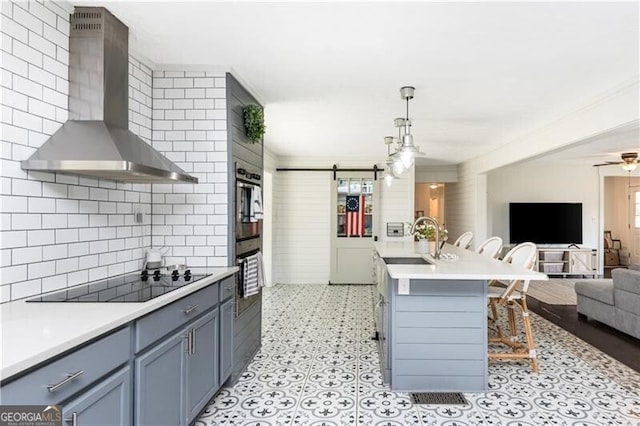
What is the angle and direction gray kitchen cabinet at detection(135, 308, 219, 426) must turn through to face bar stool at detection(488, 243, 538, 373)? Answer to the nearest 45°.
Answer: approximately 45° to its left

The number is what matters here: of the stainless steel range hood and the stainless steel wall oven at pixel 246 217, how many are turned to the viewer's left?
0

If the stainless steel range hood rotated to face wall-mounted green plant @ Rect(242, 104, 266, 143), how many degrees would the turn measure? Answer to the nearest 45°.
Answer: approximately 90° to its left

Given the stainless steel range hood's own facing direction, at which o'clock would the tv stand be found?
The tv stand is roughly at 10 o'clock from the stainless steel range hood.

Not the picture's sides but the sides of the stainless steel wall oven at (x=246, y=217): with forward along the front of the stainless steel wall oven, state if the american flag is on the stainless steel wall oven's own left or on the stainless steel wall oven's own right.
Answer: on the stainless steel wall oven's own left

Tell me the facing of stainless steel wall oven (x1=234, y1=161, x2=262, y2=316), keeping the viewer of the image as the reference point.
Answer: facing to the right of the viewer

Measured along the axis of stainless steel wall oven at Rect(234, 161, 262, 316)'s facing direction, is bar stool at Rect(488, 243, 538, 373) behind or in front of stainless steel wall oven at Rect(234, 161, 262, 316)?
in front

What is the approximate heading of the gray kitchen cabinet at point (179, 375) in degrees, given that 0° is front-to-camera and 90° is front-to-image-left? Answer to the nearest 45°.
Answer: approximately 315°

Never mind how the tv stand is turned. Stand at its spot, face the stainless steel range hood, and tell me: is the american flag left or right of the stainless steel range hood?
right

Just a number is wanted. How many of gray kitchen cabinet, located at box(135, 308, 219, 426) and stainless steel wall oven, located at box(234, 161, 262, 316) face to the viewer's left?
0
